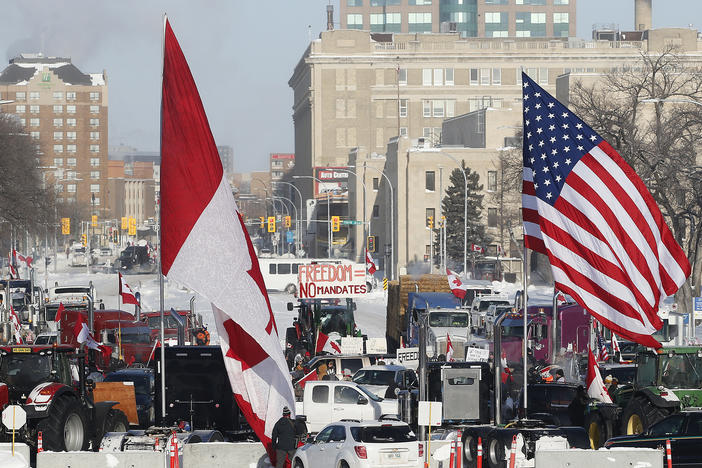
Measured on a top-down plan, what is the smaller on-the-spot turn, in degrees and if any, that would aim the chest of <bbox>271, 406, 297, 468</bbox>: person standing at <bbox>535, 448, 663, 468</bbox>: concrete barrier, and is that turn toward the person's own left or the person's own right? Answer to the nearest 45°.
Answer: approximately 90° to the person's own right

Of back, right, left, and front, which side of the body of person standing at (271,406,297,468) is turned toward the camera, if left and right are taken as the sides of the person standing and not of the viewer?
back

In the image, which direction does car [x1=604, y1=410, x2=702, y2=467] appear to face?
to the viewer's left

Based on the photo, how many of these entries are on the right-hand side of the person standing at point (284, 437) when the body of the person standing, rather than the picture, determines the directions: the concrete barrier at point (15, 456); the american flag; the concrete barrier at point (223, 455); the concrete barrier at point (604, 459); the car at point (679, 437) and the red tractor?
3

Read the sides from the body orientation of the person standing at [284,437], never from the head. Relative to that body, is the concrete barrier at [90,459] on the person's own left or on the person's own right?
on the person's own left

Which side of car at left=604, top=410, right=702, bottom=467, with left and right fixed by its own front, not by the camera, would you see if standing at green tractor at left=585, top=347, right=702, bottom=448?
right

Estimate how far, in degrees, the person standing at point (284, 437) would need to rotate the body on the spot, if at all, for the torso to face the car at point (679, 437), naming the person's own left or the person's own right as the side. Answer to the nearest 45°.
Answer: approximately 90° to the person's own right

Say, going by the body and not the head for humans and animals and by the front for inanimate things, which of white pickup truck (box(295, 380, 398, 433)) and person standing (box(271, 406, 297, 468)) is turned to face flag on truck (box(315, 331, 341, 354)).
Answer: the person standing

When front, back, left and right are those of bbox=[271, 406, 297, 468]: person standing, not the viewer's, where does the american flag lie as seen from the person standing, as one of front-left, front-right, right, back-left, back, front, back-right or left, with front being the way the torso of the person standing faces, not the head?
right

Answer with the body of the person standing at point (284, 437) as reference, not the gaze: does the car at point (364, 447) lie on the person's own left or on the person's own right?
on the person's own right
